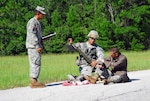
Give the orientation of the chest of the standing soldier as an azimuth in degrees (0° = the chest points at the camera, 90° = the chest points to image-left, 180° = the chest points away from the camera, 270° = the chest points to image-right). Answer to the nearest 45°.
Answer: approximately 270°

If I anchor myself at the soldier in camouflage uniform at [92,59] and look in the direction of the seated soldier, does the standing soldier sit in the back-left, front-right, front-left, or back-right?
back-right
